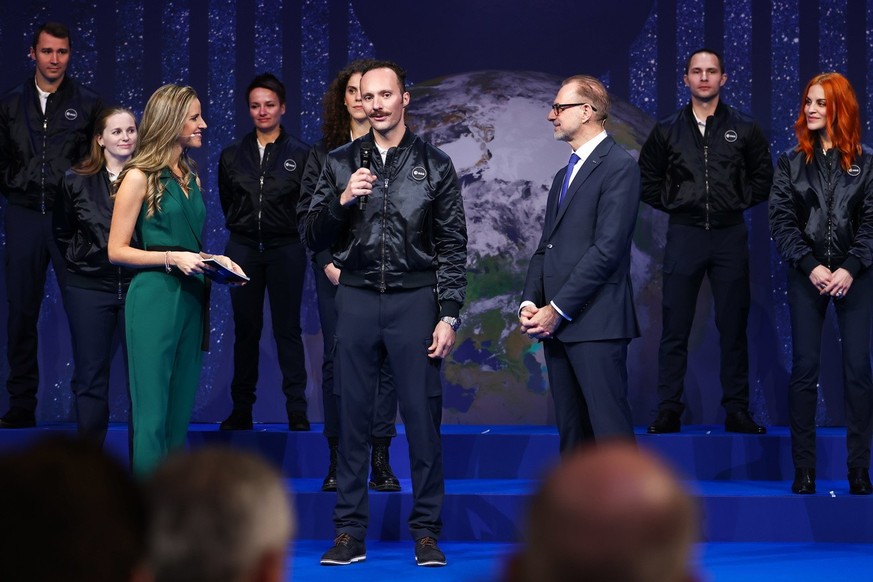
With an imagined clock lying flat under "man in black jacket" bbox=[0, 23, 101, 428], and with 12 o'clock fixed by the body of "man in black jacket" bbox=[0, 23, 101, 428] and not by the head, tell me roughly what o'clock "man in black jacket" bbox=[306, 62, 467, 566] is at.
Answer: "man in black jacket" bbox=[306, 62, 467, 566] is roughly at 11 o'clock from "man in black jacket" bbox=[0, 23, 101, 428].

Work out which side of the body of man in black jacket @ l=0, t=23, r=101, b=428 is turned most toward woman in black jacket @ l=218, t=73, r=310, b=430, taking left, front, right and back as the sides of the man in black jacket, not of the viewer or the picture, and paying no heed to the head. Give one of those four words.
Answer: left

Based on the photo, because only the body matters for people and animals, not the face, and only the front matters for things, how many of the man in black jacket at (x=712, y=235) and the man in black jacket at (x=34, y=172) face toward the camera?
2

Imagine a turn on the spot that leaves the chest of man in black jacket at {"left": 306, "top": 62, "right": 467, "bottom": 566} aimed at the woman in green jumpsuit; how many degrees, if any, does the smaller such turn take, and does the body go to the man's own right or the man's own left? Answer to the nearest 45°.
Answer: approximately 90° to the man's own right

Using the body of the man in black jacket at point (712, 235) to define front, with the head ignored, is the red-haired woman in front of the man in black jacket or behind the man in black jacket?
in front

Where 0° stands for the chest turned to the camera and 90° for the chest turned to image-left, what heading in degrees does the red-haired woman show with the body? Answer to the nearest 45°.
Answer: approximately 0°

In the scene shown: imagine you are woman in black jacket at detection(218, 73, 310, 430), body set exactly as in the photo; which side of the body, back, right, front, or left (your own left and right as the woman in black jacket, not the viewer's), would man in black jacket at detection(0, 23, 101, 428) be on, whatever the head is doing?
right

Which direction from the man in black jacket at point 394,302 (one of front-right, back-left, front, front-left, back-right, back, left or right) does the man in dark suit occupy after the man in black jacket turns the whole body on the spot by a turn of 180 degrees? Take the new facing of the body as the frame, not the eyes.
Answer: right

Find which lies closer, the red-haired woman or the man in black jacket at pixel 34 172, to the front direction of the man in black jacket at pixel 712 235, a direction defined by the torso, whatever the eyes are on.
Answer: the red-haired woman

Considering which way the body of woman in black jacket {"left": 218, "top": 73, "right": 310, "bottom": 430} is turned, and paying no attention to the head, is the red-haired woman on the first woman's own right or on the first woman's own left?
on the first woman's own left
